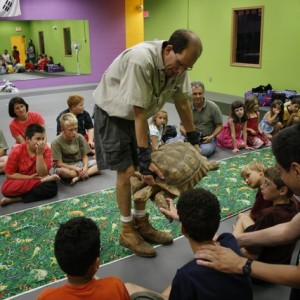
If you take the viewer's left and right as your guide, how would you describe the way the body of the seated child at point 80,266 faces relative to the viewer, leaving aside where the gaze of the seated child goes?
facing away from the viewer

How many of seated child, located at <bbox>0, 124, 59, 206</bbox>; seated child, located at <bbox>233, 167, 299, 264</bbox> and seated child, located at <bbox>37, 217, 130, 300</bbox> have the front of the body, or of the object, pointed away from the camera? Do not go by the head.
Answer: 1

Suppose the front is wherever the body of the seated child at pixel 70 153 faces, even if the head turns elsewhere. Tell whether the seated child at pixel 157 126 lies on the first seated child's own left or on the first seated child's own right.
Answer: on the first seated child's own left

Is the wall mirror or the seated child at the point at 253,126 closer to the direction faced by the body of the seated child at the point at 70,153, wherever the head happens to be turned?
the seated child

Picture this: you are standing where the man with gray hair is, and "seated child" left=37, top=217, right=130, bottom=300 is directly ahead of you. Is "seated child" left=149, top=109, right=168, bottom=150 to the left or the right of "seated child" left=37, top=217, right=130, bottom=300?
right

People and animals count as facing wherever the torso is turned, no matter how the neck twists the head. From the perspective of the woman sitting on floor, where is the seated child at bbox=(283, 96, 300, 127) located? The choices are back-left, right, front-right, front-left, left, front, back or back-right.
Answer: front-left

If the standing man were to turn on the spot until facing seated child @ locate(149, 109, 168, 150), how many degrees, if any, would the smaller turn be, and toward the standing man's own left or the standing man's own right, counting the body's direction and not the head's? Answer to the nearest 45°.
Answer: approximately 135° to the standing man's own left

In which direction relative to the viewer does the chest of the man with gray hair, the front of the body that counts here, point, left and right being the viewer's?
facing the viewer and to the left of the viewer

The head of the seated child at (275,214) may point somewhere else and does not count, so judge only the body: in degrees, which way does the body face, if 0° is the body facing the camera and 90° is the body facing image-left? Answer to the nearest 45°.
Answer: approximately 90°

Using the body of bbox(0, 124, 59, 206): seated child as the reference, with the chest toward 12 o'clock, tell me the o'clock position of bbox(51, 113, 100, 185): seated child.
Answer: bbox(51, 113, 100, 185): seated child is roughly at 9 o'clock from bbox(0, 124, 59, 206): seated child.

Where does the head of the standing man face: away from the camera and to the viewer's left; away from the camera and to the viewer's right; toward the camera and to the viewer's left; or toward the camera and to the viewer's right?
toward the camera and to the viewer's right

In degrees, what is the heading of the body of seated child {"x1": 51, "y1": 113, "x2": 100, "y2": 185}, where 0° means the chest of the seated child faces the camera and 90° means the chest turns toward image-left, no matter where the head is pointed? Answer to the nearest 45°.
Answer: approximately 315°

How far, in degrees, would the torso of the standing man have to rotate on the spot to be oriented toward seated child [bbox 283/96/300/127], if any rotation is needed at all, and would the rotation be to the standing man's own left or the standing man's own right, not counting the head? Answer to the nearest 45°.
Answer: approximately 90° to the standing man's own left

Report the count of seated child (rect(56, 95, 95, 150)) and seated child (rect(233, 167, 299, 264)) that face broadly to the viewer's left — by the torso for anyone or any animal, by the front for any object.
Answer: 1
